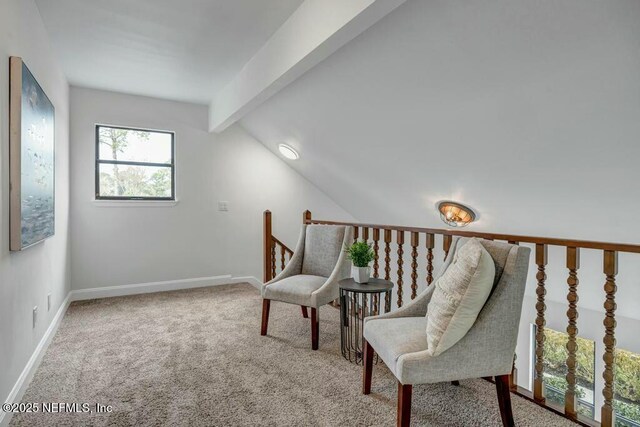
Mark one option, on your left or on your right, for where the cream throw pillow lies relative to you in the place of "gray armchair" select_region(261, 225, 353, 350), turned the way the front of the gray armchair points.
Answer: on your left

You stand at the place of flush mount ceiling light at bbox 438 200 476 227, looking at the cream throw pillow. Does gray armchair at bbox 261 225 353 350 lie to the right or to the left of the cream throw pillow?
right

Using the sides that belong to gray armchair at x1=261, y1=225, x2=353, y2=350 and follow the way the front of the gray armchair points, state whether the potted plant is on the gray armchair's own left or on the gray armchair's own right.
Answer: on the gray armchair's own left

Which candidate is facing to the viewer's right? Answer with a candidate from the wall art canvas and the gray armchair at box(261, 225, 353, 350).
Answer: the wall art canvas

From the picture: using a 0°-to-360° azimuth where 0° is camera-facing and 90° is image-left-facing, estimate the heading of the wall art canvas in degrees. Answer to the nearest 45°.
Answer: approximately 270°

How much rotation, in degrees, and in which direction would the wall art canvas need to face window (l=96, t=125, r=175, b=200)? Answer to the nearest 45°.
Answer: approximately 45° to its left
